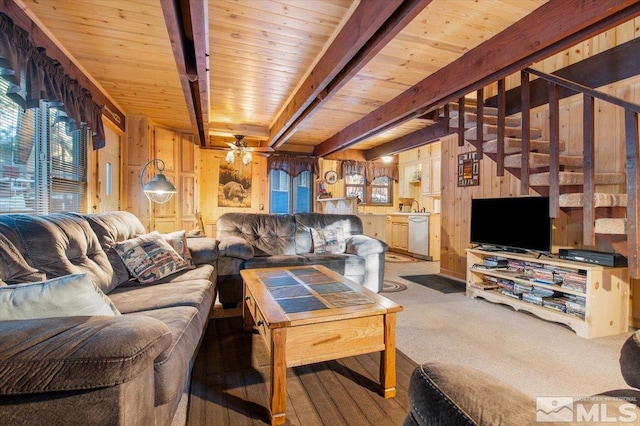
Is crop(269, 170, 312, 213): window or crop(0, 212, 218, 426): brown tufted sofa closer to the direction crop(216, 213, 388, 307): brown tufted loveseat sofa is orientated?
the brown tufted sofa

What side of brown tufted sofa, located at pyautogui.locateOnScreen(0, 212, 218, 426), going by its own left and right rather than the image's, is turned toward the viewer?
right

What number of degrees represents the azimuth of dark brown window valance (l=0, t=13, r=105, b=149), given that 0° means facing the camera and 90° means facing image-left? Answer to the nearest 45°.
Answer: approximately 315°

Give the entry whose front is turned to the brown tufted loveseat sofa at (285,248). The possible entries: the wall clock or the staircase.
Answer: the wall clock

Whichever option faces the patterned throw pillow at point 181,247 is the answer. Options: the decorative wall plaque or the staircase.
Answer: the decorative wall plaque

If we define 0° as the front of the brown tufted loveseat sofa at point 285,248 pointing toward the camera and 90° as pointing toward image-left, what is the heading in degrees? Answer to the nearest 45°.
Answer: approximately 0°

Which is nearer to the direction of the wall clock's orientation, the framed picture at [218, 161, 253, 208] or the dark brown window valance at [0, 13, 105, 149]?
the dark brown window valance

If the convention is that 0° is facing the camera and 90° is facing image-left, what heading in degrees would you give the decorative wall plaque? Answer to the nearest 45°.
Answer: approximately 45°

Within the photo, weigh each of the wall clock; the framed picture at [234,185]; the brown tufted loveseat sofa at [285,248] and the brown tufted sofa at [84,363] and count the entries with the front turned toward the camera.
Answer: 3

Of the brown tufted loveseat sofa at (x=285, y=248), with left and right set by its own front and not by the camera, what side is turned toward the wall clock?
back

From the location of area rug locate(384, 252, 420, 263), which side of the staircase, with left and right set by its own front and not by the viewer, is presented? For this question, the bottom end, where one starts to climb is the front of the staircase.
back

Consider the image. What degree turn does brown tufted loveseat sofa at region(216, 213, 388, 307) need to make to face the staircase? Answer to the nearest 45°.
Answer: approximately 45° to its left

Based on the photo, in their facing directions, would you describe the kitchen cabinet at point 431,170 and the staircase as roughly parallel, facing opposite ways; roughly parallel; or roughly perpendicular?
roughly perpendicular

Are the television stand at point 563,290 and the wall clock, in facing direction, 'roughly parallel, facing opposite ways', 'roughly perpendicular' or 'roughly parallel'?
roughly perpendicular

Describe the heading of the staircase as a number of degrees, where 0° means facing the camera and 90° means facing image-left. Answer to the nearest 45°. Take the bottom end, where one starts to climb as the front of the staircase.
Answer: approximately 315°
